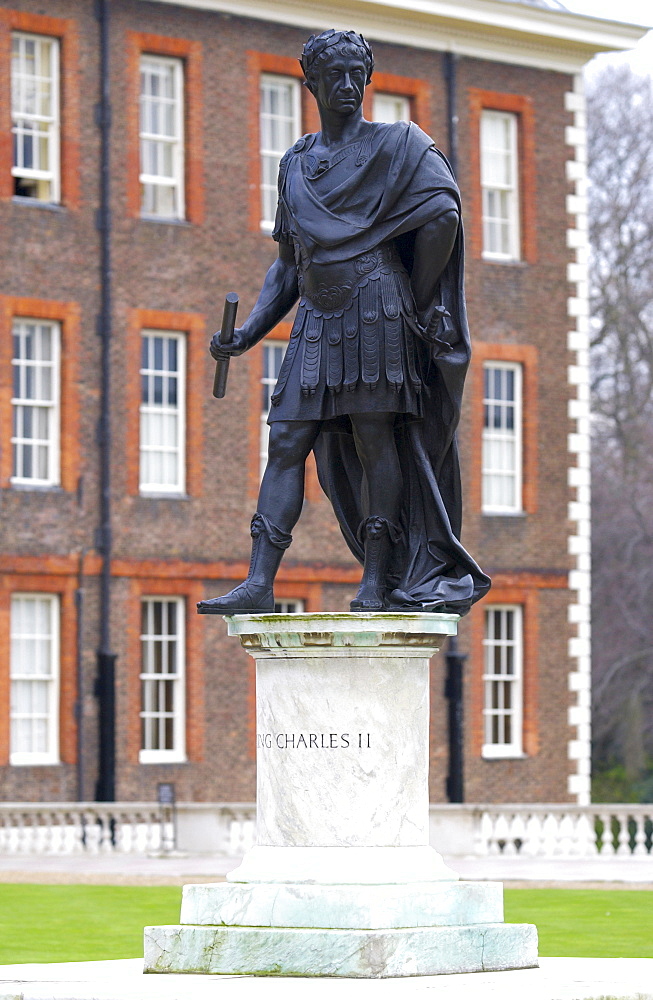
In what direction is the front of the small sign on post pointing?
toward the camera

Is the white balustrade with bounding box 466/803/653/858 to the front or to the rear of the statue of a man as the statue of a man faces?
to the rear

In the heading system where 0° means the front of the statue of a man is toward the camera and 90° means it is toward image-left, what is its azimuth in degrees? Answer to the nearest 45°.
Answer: approximately 45°

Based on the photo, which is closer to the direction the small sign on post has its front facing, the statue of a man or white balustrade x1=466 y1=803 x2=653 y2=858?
the statue of a man

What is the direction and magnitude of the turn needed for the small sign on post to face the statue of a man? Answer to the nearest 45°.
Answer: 0° — it already faces it

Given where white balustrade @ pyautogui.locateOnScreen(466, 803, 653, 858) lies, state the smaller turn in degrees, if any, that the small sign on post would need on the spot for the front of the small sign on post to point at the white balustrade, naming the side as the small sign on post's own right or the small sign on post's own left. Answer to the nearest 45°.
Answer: approximately 90° to the small sign on post's own left

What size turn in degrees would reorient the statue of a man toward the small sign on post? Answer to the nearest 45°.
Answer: approximately 135° to its right

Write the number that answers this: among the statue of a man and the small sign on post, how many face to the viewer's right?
0

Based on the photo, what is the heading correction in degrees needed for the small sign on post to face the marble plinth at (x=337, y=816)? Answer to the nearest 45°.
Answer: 0° — it already faces it
